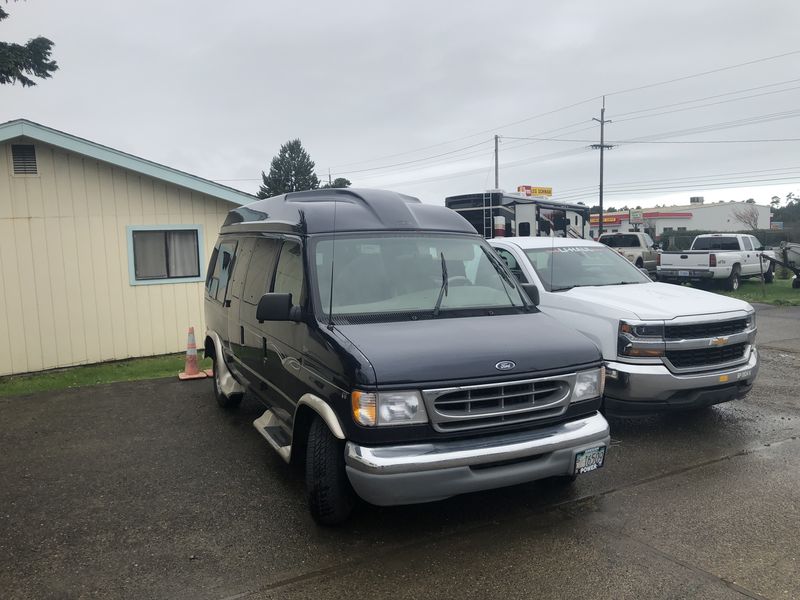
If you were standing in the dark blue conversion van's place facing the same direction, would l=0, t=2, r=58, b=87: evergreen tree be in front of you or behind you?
behind

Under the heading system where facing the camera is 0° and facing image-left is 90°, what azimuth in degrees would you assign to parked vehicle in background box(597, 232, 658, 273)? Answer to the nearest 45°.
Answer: approximately 225°

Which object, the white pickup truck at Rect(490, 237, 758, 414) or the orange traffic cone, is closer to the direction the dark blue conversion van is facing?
the white pickup truck

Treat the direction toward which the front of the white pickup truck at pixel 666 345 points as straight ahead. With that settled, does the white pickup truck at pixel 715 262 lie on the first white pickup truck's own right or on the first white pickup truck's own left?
on the first white pickup truck's own left

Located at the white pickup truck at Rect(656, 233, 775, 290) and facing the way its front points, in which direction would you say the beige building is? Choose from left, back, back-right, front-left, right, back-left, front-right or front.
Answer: back

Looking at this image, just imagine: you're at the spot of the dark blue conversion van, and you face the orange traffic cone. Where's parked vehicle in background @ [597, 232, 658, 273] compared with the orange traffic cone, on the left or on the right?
right

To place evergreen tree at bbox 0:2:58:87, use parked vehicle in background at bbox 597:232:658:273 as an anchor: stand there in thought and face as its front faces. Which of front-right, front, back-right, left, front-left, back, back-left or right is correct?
back

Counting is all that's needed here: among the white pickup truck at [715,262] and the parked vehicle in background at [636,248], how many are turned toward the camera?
0

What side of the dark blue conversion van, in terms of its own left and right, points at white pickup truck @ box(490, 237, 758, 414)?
left

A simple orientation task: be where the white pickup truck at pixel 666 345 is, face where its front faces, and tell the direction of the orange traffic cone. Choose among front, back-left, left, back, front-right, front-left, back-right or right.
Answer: back-right

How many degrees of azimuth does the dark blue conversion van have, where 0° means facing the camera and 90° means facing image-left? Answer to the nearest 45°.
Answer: approximately 315°
